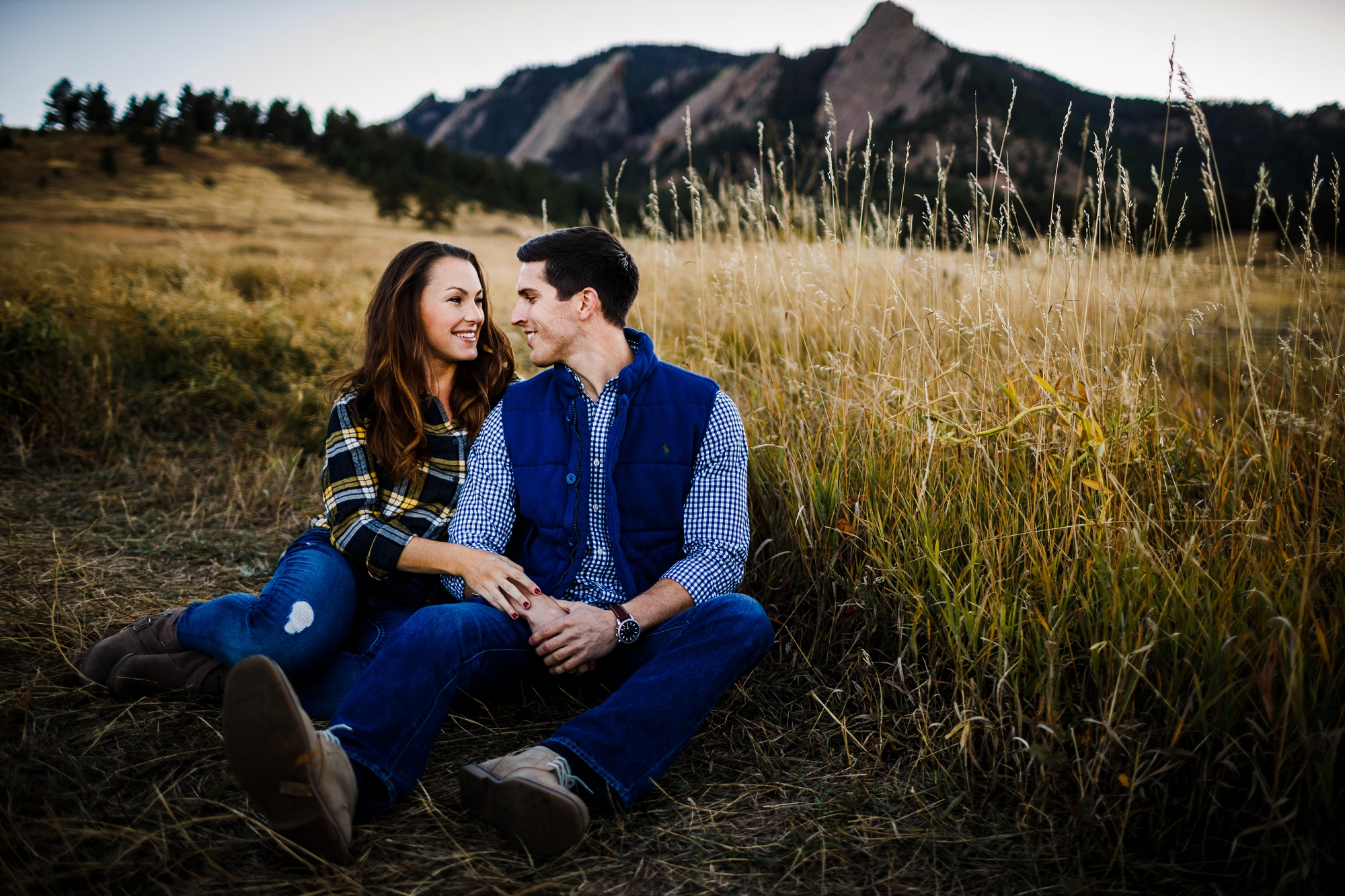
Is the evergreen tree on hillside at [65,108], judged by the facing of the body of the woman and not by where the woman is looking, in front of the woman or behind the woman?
behind

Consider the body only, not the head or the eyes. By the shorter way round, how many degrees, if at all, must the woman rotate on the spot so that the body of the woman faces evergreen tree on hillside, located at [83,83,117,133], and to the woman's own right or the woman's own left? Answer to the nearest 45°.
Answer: approximately 135° to the woman's own left

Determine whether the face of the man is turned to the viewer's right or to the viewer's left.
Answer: to the viewer's left

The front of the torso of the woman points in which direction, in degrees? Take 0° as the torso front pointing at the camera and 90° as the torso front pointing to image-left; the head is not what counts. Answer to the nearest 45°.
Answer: approximately 315°

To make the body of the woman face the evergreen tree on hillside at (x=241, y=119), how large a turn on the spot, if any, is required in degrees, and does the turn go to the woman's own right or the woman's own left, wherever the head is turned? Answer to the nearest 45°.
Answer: approximately 135° to the woman's own left

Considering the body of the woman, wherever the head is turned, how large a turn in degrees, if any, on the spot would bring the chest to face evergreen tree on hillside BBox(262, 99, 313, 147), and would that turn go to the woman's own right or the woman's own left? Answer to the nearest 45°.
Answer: approximately 135° to the woman's own left

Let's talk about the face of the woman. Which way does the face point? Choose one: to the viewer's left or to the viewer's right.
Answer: to the viewer's right
